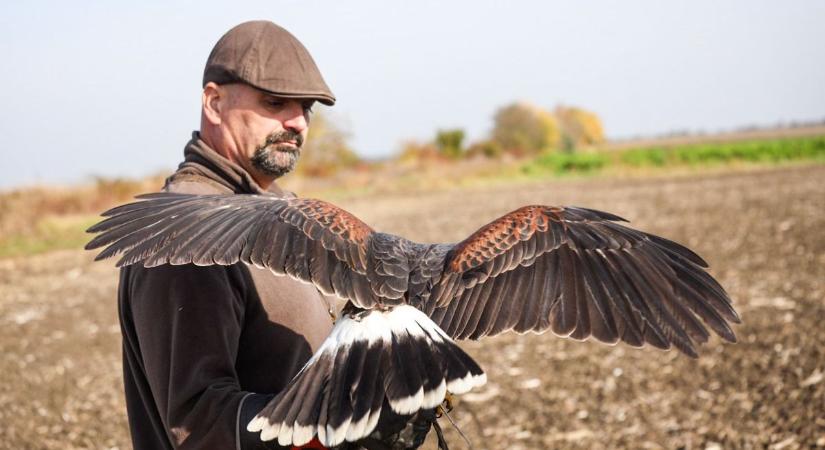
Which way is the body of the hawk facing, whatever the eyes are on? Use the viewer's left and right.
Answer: facing away from the viewer

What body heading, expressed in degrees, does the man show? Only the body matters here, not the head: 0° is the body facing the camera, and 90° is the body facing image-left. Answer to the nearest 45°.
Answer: approximately 270°
